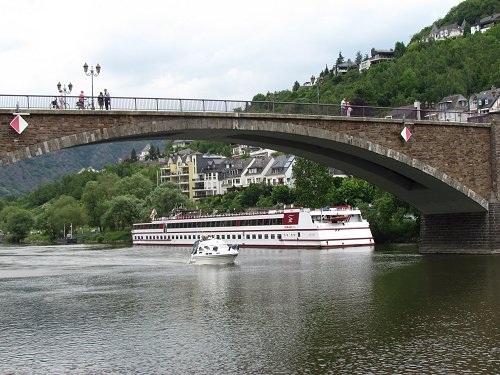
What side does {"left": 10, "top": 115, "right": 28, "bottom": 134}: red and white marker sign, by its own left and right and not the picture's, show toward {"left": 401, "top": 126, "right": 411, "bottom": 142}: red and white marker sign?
left

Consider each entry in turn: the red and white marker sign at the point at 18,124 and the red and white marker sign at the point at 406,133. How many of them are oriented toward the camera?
2

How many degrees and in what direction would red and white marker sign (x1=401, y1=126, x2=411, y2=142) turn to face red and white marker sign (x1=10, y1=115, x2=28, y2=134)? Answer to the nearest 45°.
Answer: approximately 45° to its right

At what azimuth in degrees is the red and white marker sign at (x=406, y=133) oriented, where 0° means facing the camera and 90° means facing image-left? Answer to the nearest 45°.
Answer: approximately 0°

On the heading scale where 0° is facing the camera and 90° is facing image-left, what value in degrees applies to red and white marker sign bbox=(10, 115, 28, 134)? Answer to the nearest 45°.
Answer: approximately 0°
